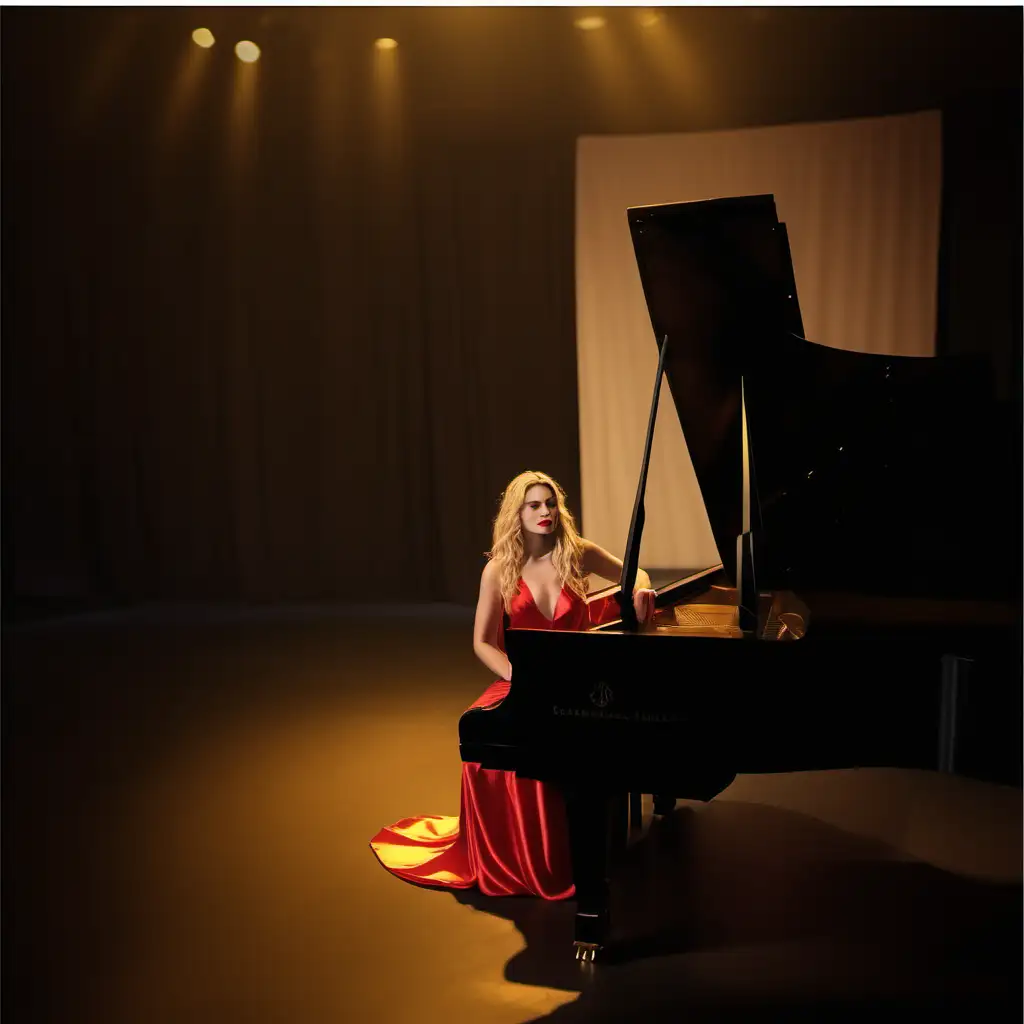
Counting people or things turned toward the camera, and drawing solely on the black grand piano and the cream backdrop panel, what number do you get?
1

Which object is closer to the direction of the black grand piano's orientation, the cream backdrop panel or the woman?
the woman

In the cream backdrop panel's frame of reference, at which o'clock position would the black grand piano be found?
The black grand piano is roughly at 12 o'clock from the cream backdrop panel.

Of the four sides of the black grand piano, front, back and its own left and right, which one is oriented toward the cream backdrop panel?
right

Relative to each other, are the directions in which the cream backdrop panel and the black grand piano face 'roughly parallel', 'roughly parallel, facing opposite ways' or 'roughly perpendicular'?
roughly perpendicular

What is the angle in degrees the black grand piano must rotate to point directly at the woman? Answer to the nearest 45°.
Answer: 0° — it already faces them

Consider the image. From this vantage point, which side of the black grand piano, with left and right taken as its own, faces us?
left

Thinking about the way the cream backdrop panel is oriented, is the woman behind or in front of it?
in front

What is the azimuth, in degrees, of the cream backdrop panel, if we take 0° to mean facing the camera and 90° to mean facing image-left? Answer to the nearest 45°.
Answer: approximately 0°
